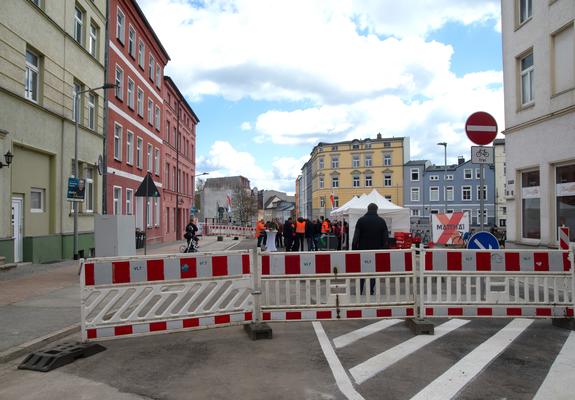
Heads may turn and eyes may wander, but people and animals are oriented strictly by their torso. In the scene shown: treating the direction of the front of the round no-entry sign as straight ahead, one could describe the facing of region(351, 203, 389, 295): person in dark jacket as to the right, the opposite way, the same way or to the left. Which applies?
the opposite way

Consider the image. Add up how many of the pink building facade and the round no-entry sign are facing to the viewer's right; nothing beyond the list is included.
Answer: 1

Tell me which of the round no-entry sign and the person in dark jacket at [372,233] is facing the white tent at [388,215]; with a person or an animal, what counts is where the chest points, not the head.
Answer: the person in dark jacket

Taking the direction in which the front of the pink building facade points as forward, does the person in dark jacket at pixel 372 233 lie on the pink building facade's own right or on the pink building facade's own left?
on the pink building facade's own right

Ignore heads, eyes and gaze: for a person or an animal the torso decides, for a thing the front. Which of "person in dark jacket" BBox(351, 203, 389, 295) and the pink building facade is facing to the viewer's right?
the pink building facade

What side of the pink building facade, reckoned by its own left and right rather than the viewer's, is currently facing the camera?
right

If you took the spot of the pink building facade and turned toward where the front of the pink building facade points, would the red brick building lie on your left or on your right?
on your right

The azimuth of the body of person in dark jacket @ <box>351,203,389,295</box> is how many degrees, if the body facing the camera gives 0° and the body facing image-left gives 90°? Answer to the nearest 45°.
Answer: approximately 180°

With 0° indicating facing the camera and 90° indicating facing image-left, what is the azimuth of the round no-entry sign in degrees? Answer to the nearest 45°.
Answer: approximately 0°

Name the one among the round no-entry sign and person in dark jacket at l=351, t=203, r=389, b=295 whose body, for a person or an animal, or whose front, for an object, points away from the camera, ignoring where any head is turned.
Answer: the person in dark jacket

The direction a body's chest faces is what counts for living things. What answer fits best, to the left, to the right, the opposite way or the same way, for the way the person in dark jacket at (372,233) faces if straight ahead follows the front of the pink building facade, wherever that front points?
to the left

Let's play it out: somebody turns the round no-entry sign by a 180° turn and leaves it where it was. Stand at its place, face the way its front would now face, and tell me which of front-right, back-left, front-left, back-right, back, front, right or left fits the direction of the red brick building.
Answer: front-left
